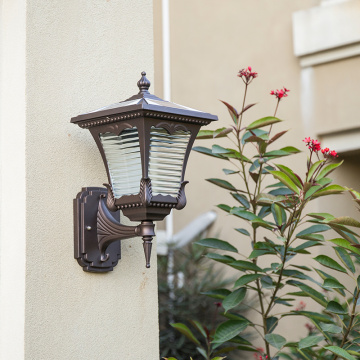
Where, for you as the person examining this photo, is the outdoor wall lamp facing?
facing the viewer and to the right of the viewer

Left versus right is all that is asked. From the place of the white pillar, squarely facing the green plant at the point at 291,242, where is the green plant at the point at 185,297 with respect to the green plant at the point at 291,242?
left

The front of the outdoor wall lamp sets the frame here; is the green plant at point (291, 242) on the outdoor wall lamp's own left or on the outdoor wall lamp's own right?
on the outdoor wall lamp's own left

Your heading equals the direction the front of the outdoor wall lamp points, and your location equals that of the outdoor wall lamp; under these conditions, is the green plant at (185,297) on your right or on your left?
on your left
